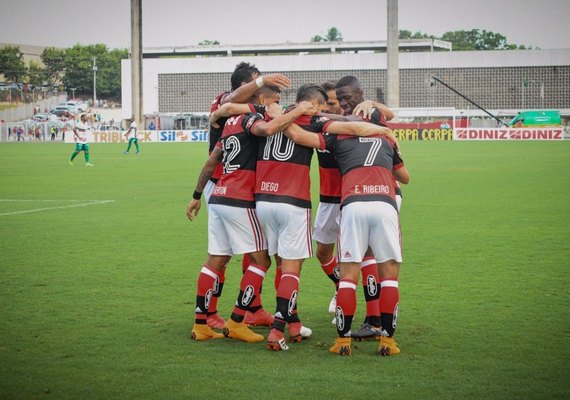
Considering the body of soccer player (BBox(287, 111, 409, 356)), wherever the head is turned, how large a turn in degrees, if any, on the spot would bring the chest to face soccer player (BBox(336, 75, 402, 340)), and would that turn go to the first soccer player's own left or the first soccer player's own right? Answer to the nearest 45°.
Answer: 0° — they already face them

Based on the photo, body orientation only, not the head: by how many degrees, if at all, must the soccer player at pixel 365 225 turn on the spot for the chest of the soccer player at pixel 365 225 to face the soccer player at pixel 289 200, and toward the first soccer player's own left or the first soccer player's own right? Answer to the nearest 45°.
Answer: approximately 45° to the first soccer player's own left

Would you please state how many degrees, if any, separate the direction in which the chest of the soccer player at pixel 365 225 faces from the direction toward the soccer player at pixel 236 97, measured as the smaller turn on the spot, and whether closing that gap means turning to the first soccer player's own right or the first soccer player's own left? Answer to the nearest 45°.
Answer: approximately 45° to the first soccer player's own left

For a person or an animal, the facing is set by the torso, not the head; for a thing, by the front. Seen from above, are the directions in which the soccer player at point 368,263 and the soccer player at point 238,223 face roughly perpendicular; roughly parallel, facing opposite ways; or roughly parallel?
roughly parallel, facing opposite ways

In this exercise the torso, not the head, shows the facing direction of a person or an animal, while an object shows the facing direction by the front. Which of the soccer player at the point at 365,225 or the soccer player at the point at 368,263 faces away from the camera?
the soccer player at the point at 365,225

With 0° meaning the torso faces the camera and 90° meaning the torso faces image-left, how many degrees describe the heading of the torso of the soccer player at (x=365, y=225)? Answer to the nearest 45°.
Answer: approximately 180°

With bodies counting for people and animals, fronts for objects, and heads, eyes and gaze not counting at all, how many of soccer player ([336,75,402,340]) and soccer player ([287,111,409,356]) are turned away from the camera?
1

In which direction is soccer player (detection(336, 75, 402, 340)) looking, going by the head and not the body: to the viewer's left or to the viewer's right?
to the viewer's left

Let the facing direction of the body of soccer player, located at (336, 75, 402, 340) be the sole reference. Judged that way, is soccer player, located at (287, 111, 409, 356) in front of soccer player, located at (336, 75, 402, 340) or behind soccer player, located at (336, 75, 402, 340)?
in front
